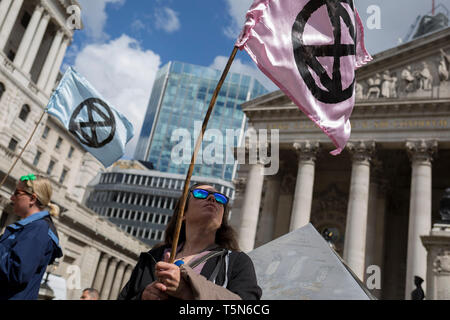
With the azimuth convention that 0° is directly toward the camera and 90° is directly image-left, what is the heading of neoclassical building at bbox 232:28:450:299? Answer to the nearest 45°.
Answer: approximately 0°

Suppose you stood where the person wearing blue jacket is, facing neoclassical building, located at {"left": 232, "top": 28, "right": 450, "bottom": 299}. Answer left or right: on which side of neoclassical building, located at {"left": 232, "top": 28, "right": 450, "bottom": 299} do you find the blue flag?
left

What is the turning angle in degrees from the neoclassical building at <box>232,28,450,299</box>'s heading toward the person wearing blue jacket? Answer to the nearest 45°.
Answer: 0° — it already faces them
